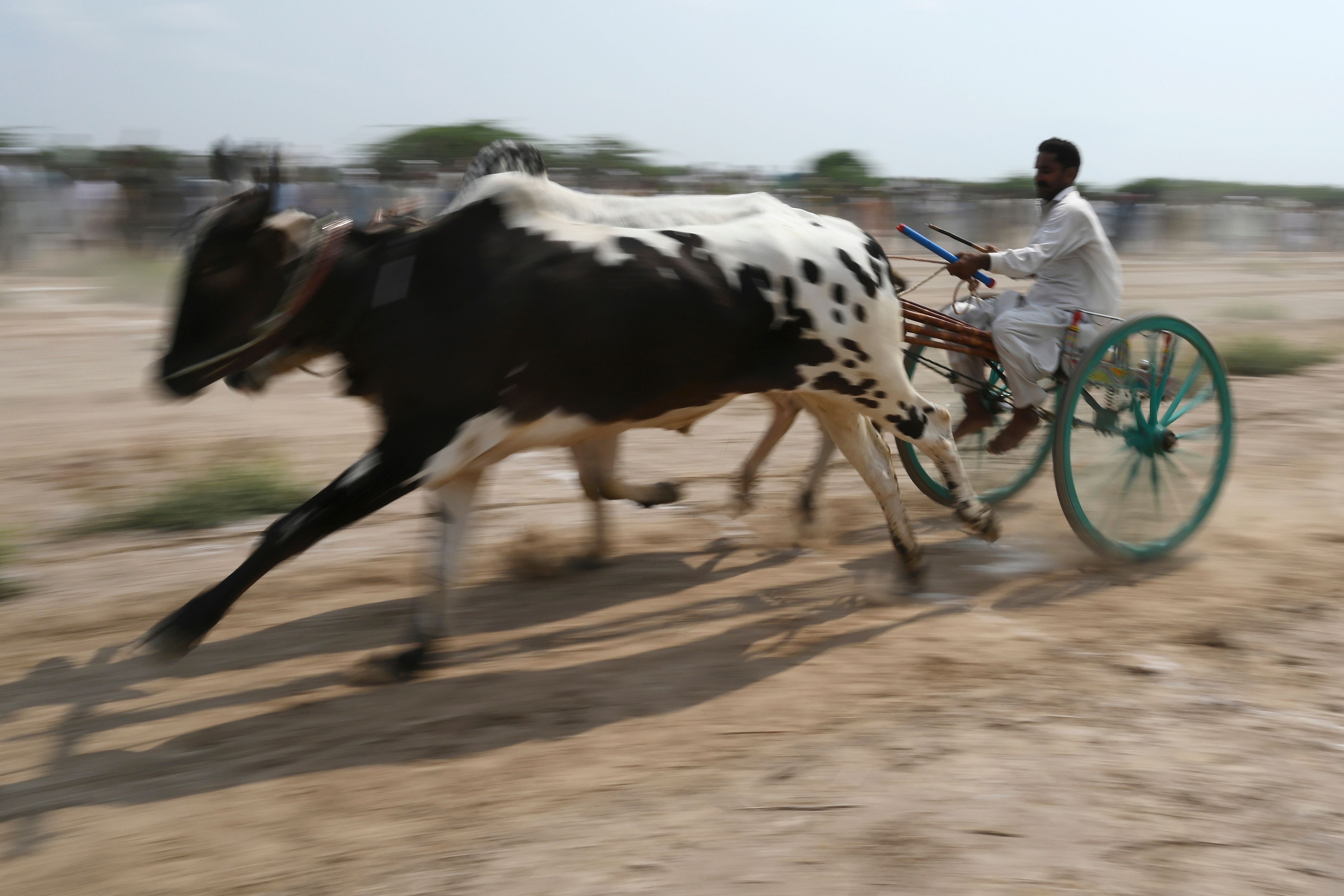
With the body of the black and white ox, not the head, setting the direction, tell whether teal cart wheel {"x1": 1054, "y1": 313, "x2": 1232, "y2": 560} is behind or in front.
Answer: behind

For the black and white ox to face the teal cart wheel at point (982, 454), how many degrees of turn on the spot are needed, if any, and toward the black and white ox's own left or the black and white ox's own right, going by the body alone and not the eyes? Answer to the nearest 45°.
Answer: approximately 135° to the black and white ox's own right

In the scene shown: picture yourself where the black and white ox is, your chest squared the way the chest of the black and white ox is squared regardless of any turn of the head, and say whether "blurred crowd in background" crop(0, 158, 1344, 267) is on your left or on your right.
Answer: on your right

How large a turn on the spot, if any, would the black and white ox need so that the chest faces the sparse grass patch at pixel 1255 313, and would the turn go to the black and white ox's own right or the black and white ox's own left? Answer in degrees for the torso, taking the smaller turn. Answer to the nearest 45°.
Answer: approximately 135° to the black and white ox's own right

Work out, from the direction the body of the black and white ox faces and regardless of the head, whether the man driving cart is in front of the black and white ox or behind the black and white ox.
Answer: behind

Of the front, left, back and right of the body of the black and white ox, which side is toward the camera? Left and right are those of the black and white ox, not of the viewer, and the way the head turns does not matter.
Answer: left
